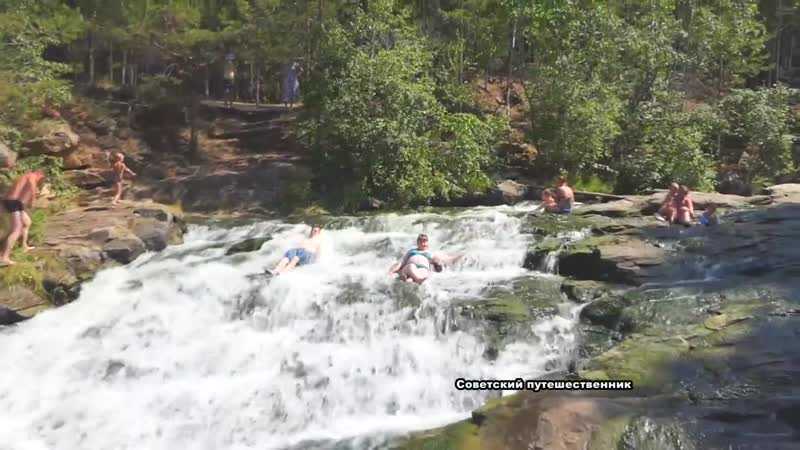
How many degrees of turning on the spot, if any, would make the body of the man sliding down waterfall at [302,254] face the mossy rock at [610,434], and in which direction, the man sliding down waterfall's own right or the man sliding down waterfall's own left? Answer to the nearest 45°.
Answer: approximately 45° to the man sliding down waterfall's own left

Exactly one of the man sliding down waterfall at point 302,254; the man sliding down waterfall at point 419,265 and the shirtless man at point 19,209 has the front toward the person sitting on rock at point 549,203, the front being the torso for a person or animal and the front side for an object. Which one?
the shirtless man

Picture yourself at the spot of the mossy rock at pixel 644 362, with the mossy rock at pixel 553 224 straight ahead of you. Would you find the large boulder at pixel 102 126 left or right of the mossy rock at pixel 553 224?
left

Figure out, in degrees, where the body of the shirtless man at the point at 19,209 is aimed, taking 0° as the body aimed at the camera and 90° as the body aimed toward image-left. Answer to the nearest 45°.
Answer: approximately 270°

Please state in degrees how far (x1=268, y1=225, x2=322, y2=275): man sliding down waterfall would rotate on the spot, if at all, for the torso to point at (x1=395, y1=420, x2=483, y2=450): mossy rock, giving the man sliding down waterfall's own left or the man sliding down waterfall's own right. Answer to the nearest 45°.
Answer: approximately 45° to the man sliding down waterfall's own left

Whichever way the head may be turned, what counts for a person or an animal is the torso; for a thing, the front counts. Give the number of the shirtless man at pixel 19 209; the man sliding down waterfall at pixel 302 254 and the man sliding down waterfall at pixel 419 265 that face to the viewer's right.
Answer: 1

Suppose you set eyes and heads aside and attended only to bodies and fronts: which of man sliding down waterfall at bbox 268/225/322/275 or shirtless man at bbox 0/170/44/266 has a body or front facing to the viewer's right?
the shirtless man

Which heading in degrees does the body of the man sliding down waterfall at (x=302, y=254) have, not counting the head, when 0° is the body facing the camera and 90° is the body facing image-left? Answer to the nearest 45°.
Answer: approximately 45°

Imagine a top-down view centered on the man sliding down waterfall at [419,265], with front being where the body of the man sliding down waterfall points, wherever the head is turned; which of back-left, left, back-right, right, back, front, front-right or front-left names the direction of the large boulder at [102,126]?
back-right

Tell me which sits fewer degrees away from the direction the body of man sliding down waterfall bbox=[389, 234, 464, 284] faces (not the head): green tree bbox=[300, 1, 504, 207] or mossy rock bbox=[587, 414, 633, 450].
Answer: the mossy rock

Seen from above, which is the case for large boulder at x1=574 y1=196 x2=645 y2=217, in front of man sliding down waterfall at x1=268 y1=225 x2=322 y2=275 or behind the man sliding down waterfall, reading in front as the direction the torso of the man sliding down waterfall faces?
behind

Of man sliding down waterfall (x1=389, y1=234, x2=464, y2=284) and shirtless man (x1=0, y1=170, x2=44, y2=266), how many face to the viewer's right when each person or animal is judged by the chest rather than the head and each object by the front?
1

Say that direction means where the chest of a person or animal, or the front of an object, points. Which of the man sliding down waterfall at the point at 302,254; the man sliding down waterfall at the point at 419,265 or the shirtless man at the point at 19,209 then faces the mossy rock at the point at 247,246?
the shirtless man

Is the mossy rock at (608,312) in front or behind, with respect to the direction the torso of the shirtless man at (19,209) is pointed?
in front
